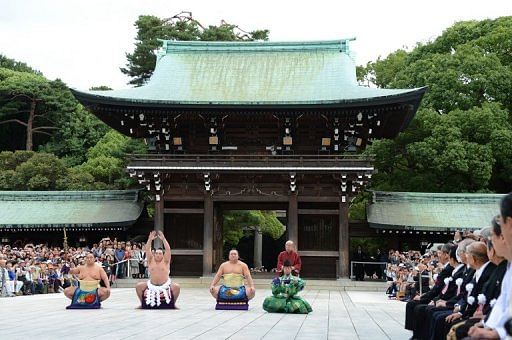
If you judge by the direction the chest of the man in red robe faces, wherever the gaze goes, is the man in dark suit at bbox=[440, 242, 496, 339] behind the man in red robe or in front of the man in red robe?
in front

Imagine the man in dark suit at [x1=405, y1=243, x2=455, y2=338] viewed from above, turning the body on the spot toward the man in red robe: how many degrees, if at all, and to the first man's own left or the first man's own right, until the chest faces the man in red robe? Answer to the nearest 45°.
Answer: approximately 45° to the first man's own right

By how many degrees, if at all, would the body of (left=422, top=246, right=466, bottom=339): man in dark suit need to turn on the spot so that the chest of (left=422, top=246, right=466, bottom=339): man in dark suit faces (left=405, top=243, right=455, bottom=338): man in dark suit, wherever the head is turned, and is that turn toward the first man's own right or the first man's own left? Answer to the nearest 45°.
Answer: approximately 90° to the first man's own right

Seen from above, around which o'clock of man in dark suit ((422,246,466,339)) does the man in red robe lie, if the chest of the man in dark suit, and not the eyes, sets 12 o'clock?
The man in red robe is roughly at 2 o'clock from the man in dark suit.

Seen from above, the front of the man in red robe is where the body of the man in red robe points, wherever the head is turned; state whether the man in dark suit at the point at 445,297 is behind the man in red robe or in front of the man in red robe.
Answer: in front

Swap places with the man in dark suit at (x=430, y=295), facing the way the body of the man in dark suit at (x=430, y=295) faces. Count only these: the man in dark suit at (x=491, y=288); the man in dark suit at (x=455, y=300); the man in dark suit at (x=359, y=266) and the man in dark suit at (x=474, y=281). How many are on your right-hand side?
1

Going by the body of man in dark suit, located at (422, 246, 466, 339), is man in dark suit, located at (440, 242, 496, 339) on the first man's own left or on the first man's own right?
on the first man's own left

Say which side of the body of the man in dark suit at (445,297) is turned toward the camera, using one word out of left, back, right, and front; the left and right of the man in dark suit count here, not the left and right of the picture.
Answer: left

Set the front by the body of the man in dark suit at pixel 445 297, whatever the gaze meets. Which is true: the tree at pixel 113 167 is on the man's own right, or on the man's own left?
on the man's own right

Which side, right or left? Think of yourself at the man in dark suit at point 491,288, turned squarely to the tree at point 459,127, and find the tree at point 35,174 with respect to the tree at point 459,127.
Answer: left

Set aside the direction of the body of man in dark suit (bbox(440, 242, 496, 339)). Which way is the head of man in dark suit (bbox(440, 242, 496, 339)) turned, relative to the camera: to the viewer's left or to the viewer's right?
to the viewer's left

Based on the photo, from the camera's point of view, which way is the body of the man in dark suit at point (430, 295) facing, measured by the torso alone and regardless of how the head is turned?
to the viewer's left
